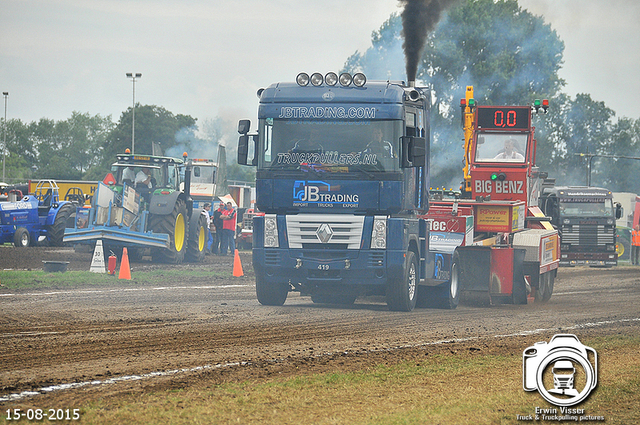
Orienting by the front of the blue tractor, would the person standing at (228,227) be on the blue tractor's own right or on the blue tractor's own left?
on the blue tractor's own left

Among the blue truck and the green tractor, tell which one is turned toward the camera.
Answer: the blue truck

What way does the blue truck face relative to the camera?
toward the camera

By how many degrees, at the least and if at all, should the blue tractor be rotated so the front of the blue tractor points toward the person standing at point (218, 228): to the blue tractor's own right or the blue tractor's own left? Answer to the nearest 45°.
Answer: approximately 135° to the blue tractor's own left

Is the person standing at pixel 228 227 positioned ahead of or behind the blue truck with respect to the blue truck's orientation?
behind

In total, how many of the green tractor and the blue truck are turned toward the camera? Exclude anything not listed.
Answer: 1

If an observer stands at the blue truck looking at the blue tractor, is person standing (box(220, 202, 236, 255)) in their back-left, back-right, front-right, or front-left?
front-right

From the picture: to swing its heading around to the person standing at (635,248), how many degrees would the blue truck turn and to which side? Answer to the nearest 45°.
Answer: approximately 135° to its left

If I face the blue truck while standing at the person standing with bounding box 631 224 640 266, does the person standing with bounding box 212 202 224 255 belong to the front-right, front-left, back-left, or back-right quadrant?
front-right

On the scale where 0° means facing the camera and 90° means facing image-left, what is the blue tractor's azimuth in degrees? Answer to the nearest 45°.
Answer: approximately 45°

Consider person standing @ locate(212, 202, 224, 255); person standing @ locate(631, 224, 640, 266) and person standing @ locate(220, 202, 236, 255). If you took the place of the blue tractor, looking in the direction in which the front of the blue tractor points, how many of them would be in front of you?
0

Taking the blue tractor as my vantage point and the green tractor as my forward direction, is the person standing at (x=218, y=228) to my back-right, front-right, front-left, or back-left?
front-left
